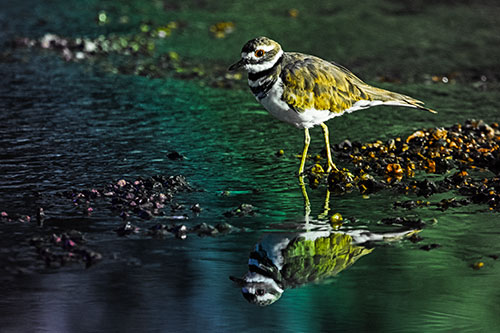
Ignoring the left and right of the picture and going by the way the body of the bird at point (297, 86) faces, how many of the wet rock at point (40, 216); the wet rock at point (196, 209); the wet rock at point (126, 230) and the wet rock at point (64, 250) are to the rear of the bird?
0

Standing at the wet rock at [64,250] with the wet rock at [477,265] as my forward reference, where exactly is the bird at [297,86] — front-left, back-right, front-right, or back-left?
front-left

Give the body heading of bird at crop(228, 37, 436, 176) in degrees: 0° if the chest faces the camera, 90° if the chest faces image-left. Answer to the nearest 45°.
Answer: approximately 90°

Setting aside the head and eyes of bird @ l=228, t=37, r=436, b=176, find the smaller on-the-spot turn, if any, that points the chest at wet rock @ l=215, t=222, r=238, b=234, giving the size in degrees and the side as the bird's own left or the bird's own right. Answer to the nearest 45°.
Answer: approximately 90° to the bird's own left

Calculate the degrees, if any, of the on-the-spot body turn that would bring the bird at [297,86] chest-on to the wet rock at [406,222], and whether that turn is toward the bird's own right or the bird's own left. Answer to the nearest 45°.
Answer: approximately 135° to the bird's own left

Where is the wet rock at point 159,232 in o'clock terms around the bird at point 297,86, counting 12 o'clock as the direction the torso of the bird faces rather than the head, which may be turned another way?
The wet rock is roughly at 10 o'clock from the bird.

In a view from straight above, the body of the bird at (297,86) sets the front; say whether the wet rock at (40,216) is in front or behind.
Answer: in front

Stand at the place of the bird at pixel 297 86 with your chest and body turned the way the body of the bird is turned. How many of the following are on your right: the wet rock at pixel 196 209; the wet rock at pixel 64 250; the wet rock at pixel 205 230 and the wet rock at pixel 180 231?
0

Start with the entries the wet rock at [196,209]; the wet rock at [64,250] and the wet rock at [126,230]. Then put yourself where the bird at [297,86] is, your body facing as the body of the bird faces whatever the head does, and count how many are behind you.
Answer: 0

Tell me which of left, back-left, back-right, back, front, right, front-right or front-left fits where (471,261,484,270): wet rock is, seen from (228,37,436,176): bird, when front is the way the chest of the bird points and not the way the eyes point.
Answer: back-left

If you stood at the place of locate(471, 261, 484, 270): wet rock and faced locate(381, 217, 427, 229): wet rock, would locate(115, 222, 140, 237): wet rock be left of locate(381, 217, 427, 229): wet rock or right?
left

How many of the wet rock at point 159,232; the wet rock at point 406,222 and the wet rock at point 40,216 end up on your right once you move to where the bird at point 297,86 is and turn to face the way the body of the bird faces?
0

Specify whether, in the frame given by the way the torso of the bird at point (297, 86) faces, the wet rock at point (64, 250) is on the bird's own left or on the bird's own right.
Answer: on the bird's own left

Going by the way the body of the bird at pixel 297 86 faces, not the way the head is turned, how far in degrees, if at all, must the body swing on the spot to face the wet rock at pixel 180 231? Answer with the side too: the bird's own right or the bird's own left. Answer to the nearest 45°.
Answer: approximately 45° to the bird's own left

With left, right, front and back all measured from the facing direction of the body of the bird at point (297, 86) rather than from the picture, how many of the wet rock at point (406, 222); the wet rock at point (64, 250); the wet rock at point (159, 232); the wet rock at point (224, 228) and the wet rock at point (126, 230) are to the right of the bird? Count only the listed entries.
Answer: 0

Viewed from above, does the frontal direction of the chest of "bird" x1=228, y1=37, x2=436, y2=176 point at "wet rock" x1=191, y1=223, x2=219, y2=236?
no
